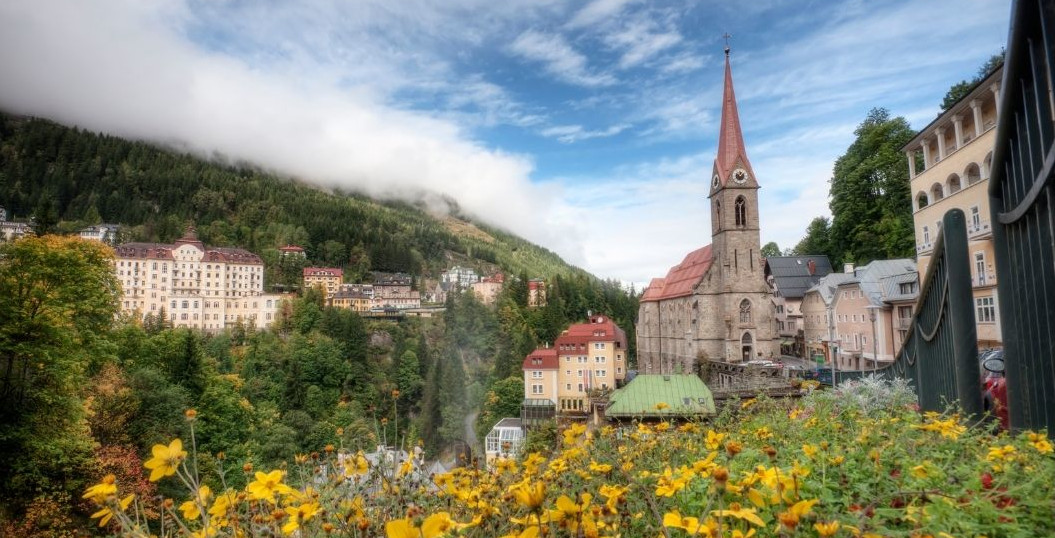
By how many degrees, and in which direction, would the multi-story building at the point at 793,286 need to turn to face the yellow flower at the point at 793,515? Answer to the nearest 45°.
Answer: approximately 45° to its left

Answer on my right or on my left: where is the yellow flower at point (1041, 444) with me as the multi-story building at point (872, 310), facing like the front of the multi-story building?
on my left

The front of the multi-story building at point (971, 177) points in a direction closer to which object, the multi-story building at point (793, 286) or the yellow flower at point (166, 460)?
the yellow flower

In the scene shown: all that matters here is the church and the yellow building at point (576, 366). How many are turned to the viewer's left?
0

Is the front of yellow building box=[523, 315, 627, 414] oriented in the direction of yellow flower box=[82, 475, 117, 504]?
yes

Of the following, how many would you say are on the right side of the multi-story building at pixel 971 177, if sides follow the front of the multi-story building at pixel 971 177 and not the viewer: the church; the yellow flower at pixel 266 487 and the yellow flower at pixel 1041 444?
1
